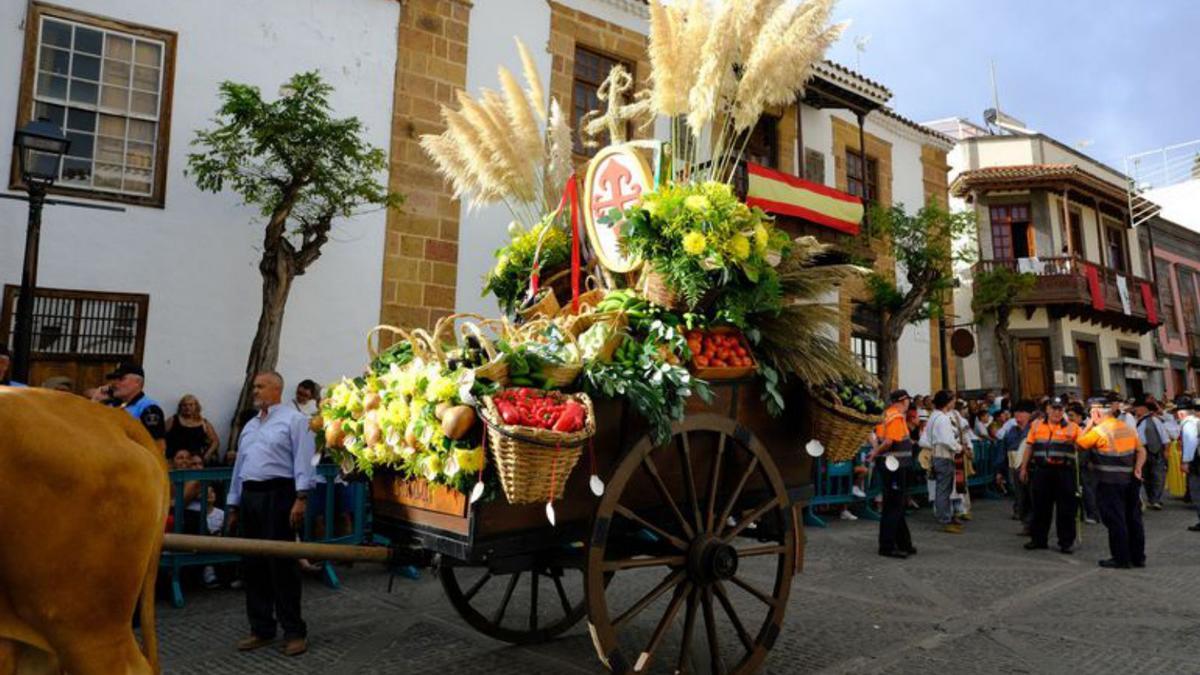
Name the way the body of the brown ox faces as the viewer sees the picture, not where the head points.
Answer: to the viewer's left

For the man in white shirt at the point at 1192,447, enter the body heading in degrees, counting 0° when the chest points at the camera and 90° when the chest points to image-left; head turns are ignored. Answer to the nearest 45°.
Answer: approximately 90°

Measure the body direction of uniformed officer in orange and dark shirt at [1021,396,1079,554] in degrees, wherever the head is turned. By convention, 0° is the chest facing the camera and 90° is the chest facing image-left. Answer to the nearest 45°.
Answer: approximately 0°

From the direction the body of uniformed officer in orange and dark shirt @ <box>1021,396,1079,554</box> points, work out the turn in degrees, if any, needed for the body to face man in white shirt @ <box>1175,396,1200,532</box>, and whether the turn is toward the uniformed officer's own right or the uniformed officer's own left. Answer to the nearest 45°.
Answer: approximately 135° to the uniformed officer's own left

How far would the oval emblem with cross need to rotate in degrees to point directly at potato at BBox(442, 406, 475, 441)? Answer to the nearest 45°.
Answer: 0° — it already faces it

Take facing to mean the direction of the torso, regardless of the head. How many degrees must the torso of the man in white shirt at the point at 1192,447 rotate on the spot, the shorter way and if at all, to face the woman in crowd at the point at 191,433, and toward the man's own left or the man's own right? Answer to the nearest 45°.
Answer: approximately 45° to the man's own left

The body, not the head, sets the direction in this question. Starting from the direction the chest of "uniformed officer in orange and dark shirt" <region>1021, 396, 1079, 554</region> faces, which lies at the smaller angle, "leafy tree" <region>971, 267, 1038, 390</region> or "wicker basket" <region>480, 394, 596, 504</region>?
the wicker basket

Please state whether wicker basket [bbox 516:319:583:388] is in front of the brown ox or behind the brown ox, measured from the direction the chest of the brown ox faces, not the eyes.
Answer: behind

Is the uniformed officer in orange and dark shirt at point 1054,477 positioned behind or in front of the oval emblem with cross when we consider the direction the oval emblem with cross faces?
behind

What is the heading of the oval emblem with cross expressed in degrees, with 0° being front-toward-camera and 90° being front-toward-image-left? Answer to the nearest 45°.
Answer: approximately 45°

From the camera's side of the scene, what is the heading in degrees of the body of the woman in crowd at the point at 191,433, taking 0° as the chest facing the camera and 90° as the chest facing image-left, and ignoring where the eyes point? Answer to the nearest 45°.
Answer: approximately 0°

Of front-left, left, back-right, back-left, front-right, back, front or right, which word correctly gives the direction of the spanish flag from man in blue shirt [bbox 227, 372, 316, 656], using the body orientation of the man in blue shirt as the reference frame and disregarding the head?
back

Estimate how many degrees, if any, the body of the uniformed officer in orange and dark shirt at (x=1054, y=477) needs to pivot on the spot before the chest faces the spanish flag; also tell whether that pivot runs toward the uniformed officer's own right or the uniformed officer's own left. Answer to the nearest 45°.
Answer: approximately 135° to the uniformed officer's own right
